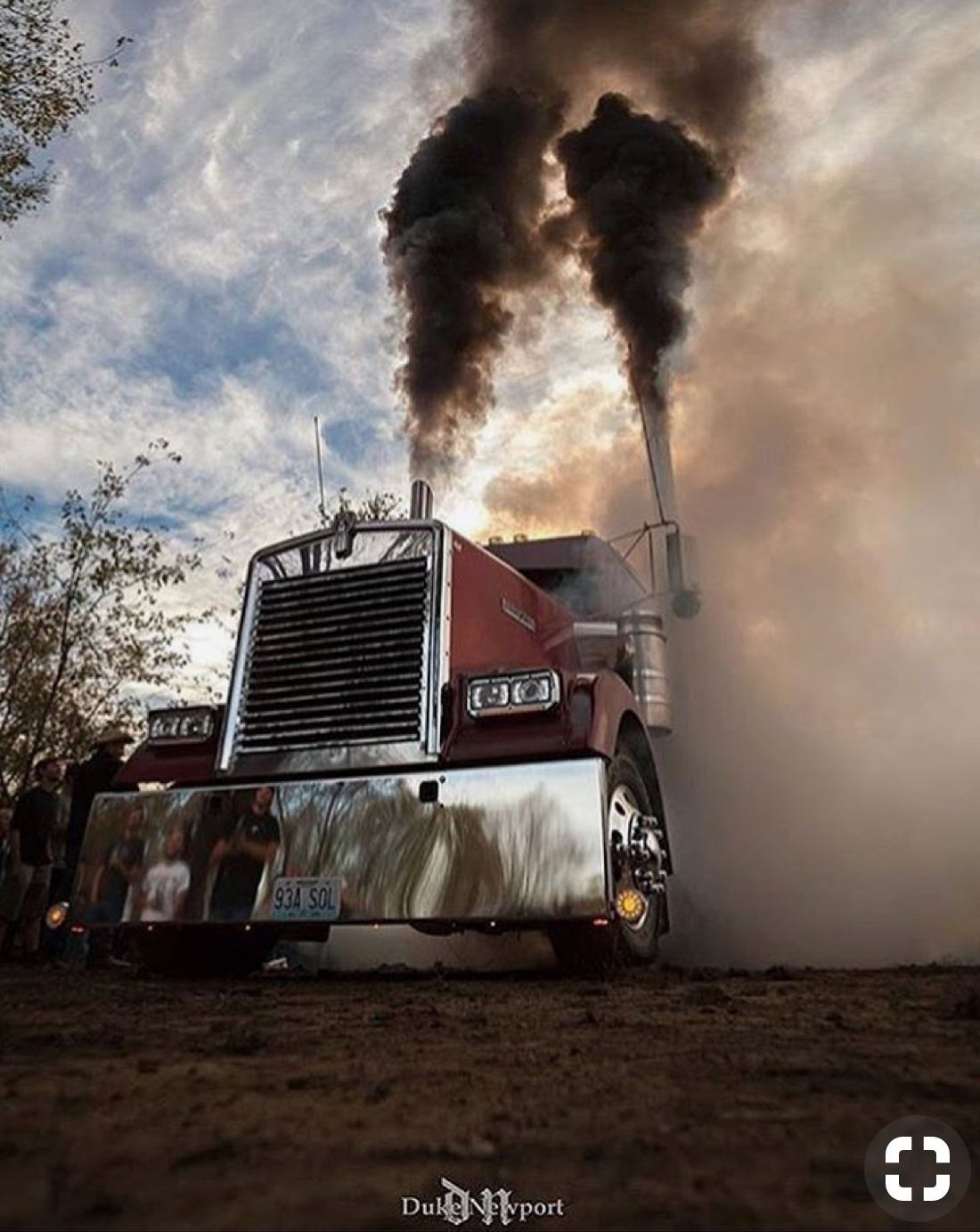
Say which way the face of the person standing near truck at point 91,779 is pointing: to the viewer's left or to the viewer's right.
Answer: to the viewer's right

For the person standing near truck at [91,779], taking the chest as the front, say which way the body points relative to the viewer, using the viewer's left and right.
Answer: facing to the right of the viewer

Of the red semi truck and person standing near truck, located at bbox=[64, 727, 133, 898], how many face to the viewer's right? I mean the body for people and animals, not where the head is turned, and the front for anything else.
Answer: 1

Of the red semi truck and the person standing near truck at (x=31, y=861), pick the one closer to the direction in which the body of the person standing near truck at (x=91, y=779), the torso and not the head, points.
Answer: the red semi truck

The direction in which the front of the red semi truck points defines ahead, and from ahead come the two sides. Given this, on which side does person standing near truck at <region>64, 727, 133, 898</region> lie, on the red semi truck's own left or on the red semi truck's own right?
on the red semi truck's own right

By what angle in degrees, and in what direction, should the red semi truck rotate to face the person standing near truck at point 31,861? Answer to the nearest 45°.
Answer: approximately 90° to its right
